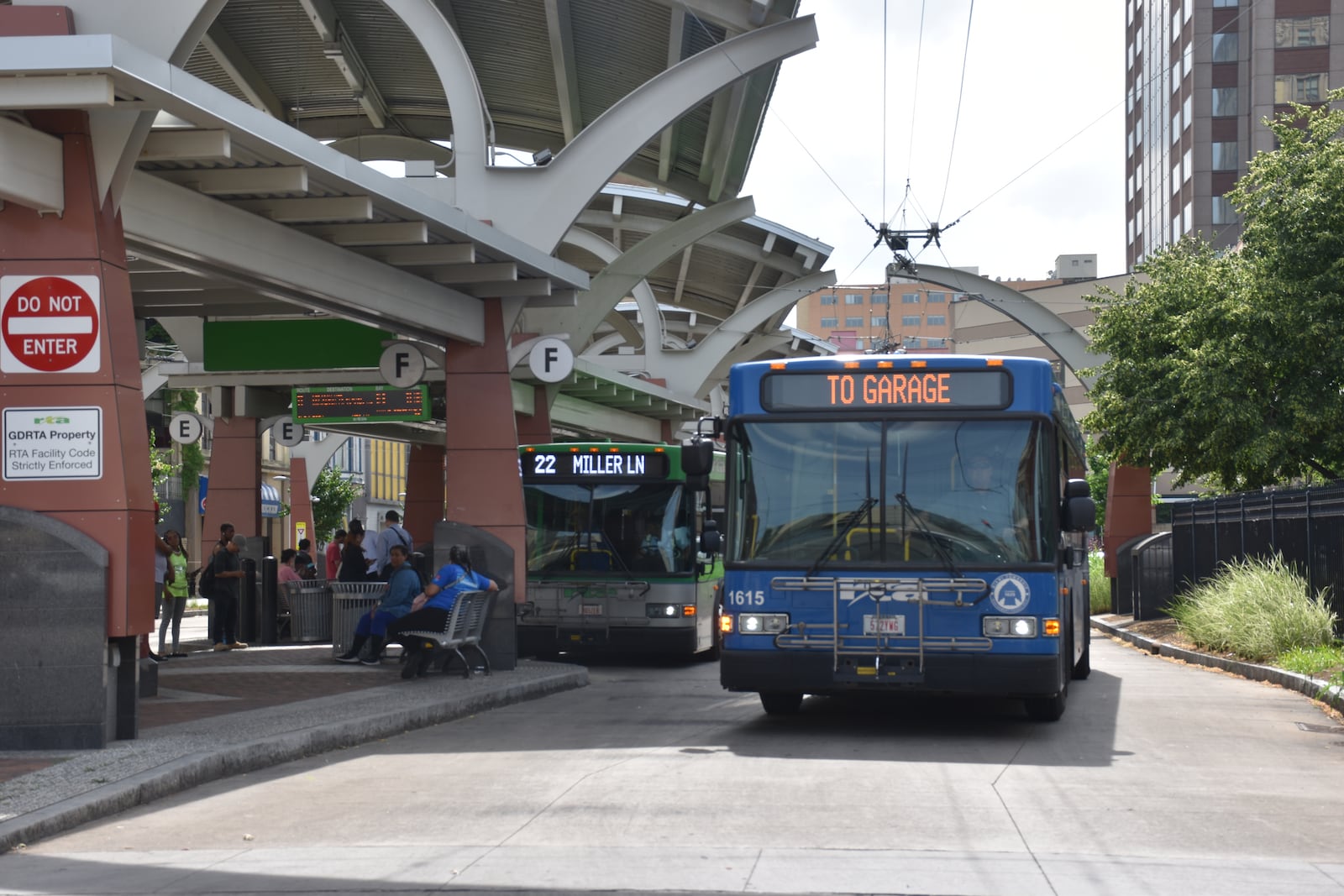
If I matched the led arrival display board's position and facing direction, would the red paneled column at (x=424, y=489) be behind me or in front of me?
behind

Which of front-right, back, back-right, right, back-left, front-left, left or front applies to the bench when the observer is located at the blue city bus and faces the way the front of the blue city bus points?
front-right

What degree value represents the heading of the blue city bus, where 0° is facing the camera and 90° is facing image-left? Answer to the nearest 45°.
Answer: approximately 0°

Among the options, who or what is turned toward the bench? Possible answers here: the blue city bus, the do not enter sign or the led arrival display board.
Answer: the led arrival display board

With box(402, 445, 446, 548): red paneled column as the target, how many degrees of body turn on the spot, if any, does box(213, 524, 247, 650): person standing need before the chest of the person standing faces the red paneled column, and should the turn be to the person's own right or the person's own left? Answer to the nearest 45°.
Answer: approximately 90° to the person's own left
